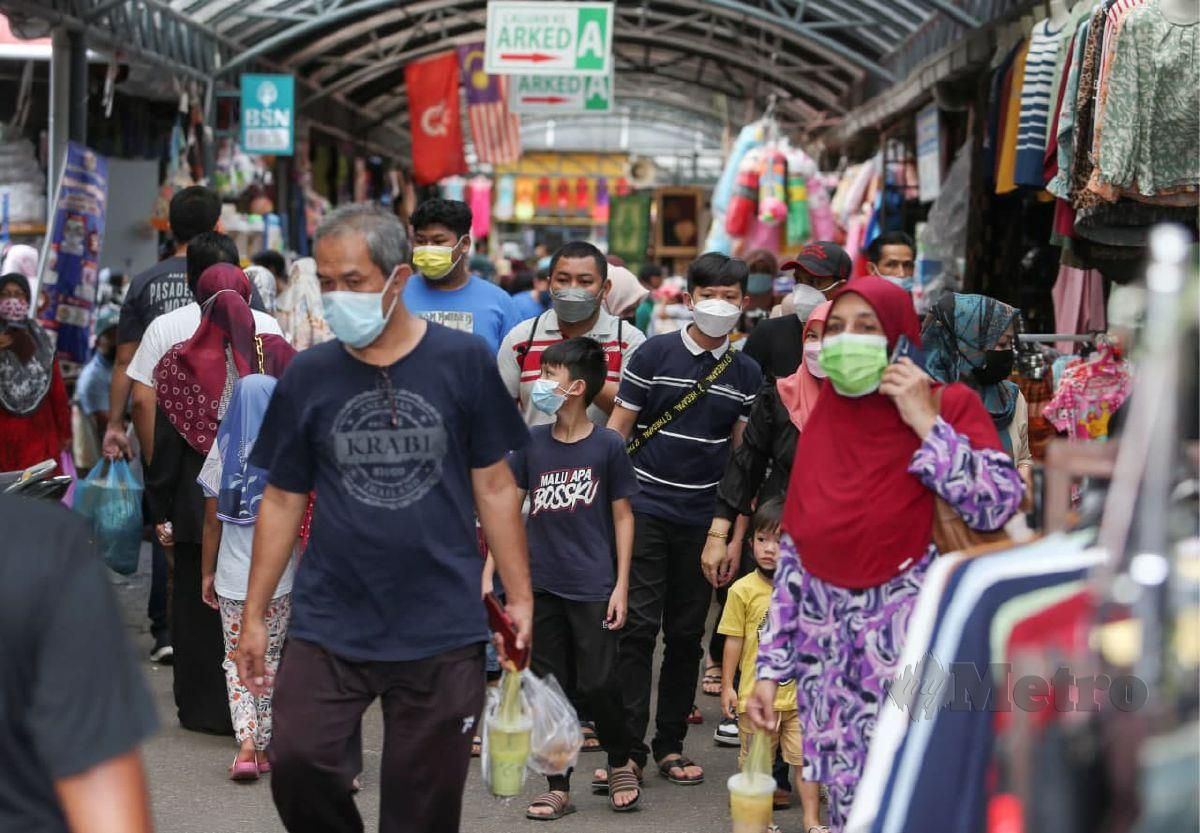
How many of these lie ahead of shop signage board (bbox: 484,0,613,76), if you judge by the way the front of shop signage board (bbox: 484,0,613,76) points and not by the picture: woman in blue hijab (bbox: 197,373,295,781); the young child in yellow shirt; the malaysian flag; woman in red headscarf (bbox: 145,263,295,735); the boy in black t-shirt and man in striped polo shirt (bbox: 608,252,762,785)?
5

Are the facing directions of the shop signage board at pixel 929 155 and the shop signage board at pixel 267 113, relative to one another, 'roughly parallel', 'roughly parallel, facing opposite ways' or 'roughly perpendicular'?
roughly perpendicular

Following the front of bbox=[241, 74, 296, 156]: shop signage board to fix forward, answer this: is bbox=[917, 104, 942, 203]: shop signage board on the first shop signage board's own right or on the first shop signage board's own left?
on the first shop signage board's own left

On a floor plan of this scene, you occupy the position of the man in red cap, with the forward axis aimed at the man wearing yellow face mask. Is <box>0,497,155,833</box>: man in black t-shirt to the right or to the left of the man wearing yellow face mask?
left

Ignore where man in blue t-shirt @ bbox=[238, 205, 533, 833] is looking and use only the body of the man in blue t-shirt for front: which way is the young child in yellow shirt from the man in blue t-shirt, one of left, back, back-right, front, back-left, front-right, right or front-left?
back-left

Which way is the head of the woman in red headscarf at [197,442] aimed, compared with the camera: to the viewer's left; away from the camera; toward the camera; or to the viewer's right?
away from the camera
